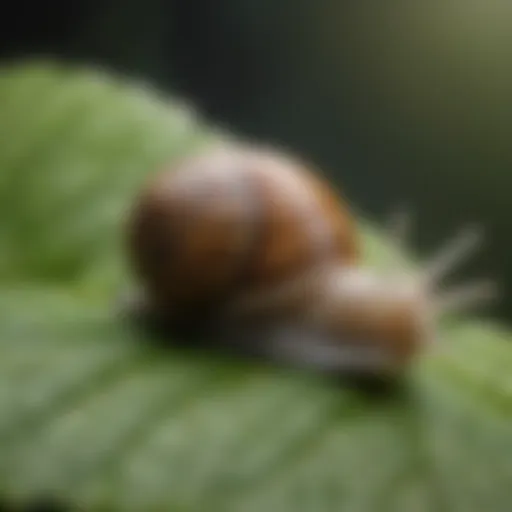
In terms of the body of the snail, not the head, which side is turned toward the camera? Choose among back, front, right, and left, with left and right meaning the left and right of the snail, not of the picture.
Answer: right
